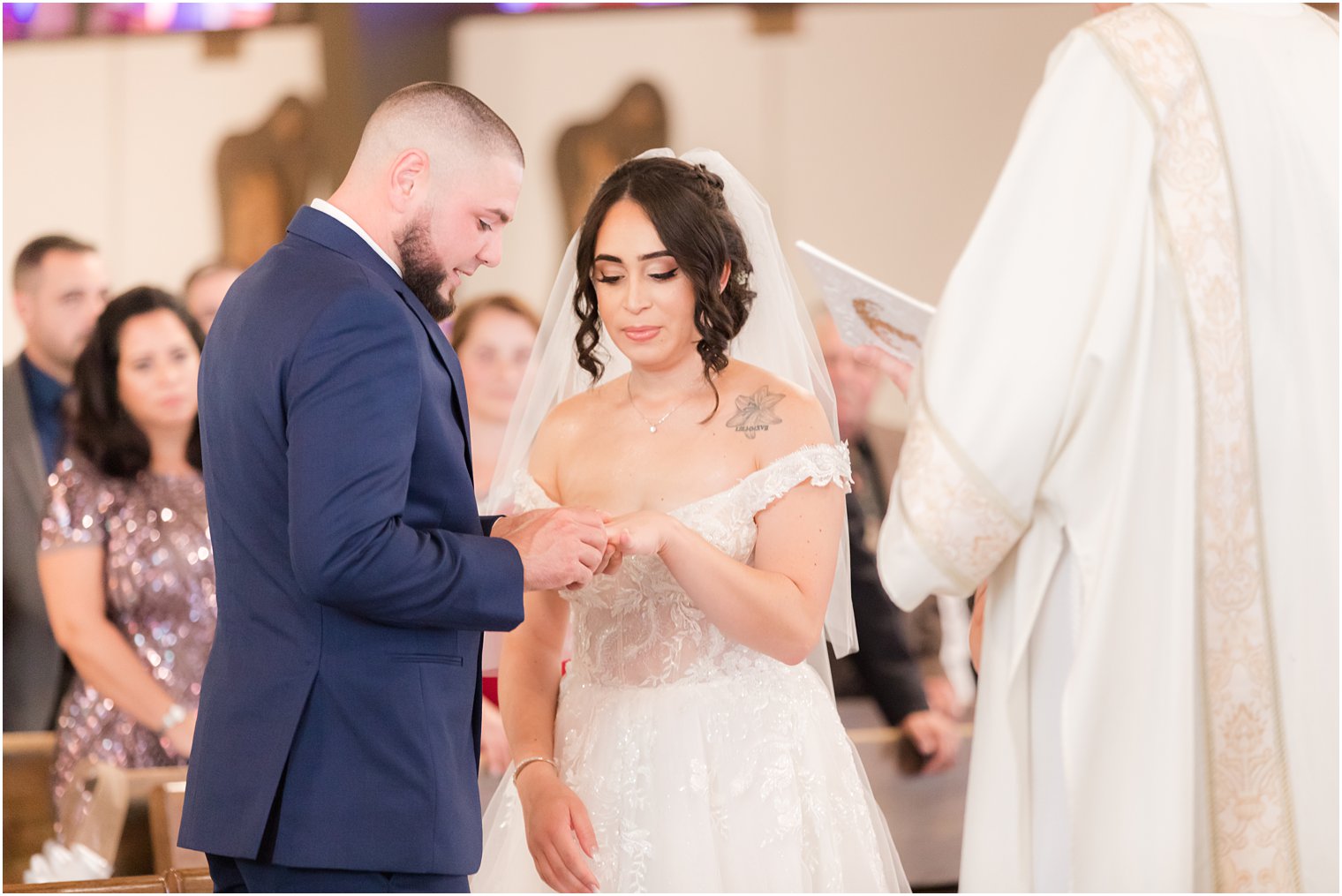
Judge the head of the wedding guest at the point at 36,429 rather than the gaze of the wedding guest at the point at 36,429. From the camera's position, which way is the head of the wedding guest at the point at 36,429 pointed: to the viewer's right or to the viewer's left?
to the viewer's right

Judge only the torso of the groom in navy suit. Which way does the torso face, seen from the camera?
to the viewer's right

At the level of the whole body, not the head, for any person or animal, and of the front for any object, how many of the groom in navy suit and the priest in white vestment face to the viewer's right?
1

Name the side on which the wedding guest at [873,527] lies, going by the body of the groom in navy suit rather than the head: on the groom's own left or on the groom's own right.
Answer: on the groom's own left

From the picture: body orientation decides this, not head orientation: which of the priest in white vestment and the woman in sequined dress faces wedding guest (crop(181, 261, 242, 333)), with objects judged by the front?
the priest in white vestment

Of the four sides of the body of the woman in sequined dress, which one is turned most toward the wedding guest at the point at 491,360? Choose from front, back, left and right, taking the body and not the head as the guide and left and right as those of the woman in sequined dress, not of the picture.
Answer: left

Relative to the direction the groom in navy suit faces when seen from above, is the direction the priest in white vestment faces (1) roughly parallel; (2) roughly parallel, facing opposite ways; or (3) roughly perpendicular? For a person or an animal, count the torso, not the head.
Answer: roughly perpendicular

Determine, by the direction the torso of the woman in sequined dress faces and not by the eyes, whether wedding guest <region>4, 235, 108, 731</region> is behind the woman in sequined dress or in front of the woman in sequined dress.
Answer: behind
